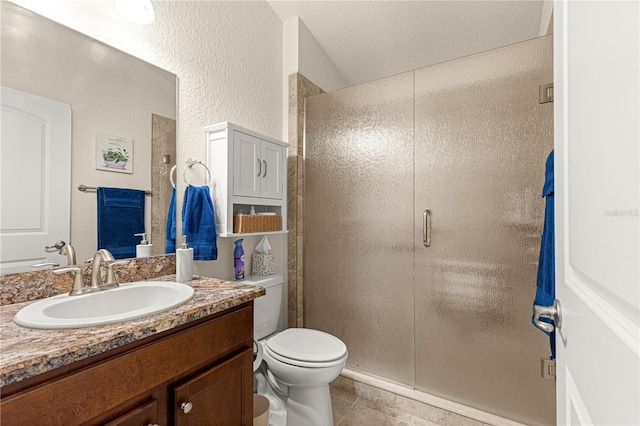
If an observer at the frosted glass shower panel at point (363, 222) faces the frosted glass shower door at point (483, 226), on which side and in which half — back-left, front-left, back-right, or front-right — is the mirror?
back-right

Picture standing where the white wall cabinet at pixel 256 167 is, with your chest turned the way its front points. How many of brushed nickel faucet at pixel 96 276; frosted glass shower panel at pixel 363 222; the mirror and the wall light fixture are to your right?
3

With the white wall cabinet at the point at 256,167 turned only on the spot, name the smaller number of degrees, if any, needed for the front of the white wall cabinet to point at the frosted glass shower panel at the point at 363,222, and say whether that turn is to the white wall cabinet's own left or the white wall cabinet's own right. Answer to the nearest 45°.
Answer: approximately 45° to the white wall cabinet's own left

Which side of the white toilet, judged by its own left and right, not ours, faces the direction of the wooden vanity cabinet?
right

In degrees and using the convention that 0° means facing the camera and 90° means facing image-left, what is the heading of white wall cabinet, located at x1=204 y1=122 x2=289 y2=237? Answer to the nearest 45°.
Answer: approximately 315°
